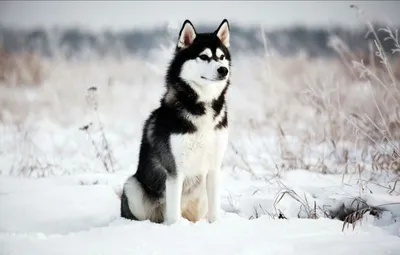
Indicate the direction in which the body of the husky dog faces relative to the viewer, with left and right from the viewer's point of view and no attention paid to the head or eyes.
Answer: facing the viewer and to the right of the viewer
